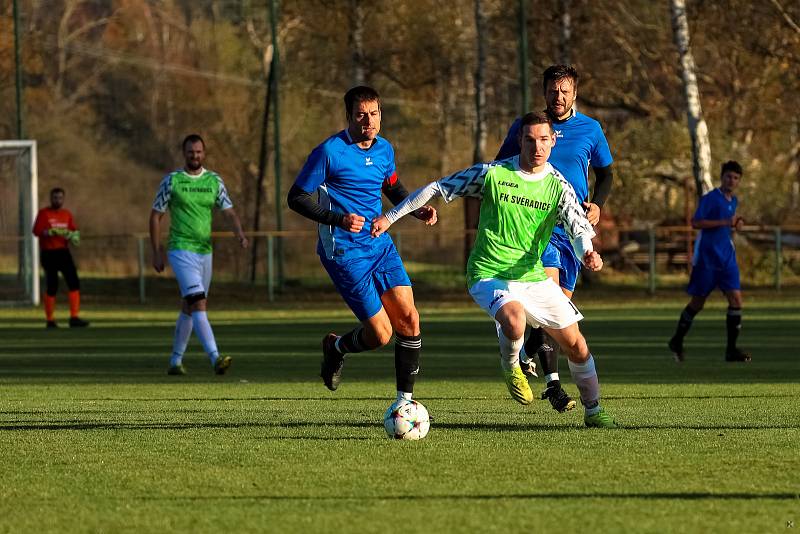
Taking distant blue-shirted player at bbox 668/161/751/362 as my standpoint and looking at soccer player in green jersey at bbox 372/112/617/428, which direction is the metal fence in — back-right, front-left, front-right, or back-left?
back-right

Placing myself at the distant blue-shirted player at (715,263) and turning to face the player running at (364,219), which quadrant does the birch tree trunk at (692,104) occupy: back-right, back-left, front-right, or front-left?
back-right

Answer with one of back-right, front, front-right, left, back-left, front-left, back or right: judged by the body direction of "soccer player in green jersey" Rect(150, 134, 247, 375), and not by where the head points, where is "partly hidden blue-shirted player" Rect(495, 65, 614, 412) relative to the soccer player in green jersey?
front-left

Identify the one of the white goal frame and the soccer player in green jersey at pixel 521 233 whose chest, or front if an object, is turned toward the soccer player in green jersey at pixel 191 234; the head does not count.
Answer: the white goal frame

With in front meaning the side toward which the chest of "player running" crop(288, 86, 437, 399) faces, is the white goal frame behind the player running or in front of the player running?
behind

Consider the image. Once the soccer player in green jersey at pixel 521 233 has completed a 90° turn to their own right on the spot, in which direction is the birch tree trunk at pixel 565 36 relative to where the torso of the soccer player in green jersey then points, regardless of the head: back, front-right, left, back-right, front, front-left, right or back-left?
right
